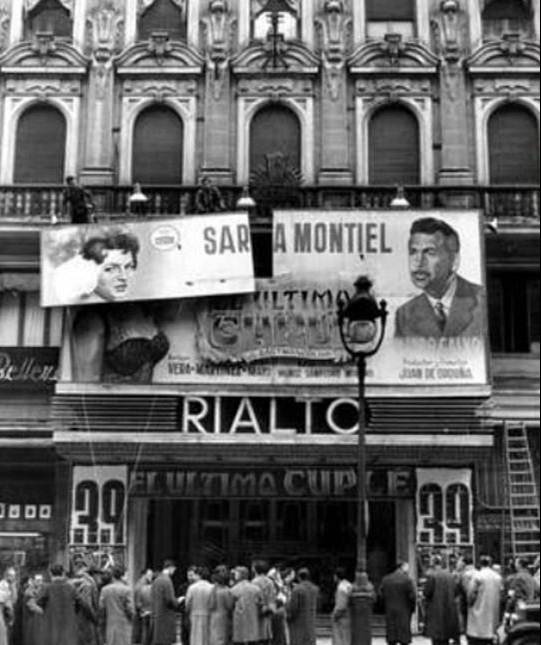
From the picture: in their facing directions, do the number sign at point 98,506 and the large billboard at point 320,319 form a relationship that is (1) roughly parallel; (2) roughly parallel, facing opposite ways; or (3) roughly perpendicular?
roughly parallel

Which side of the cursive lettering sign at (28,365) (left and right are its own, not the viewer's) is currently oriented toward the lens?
front

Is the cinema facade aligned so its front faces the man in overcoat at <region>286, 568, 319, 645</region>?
yes

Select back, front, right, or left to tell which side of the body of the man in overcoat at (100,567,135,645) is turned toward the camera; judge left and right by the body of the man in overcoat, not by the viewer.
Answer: back

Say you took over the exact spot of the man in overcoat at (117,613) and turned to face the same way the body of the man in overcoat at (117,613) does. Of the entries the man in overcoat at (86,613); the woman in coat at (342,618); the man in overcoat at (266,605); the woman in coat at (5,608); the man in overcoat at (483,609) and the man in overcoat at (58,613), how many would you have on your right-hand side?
3

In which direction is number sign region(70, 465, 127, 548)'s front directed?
toward the camera

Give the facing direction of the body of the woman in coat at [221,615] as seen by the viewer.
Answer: away from the camera

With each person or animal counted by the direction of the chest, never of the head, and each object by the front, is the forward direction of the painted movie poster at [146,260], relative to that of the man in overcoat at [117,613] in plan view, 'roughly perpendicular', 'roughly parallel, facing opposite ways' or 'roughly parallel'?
roughly parallel, facing opposite ways

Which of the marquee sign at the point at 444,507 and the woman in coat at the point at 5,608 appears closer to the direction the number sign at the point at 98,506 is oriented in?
the woman in coat

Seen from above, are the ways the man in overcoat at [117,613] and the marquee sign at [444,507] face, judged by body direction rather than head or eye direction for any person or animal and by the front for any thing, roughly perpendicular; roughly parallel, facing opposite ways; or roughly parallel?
roughly parallel, facing opposite ways

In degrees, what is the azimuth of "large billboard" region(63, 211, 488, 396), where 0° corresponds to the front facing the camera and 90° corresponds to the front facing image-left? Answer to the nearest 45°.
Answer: approximately 0°

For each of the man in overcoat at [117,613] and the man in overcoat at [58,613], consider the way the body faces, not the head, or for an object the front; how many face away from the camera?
2
